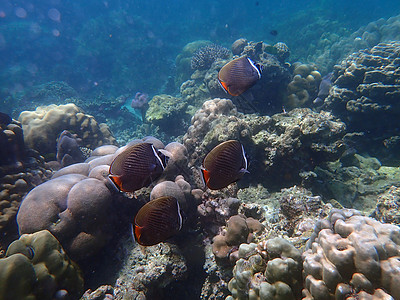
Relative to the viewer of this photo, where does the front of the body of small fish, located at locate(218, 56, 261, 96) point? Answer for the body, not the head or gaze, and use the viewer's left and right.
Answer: facing to the right of the viewer

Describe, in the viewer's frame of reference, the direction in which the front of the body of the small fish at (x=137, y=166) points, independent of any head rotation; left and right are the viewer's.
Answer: facing to the right of the viewer

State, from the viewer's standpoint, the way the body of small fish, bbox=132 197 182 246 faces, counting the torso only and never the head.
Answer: to the viewer's right

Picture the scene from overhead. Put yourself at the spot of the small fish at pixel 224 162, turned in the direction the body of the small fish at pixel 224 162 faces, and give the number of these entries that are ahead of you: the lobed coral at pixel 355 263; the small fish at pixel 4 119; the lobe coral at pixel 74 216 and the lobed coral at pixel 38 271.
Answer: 1

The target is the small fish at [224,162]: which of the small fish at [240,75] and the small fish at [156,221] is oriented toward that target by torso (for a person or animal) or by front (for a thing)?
the small fish at [156,221]

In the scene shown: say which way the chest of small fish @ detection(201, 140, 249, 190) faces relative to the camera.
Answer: to the viewer's right

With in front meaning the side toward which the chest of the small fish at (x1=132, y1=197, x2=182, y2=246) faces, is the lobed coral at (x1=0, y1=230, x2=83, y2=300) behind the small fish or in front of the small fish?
behind
